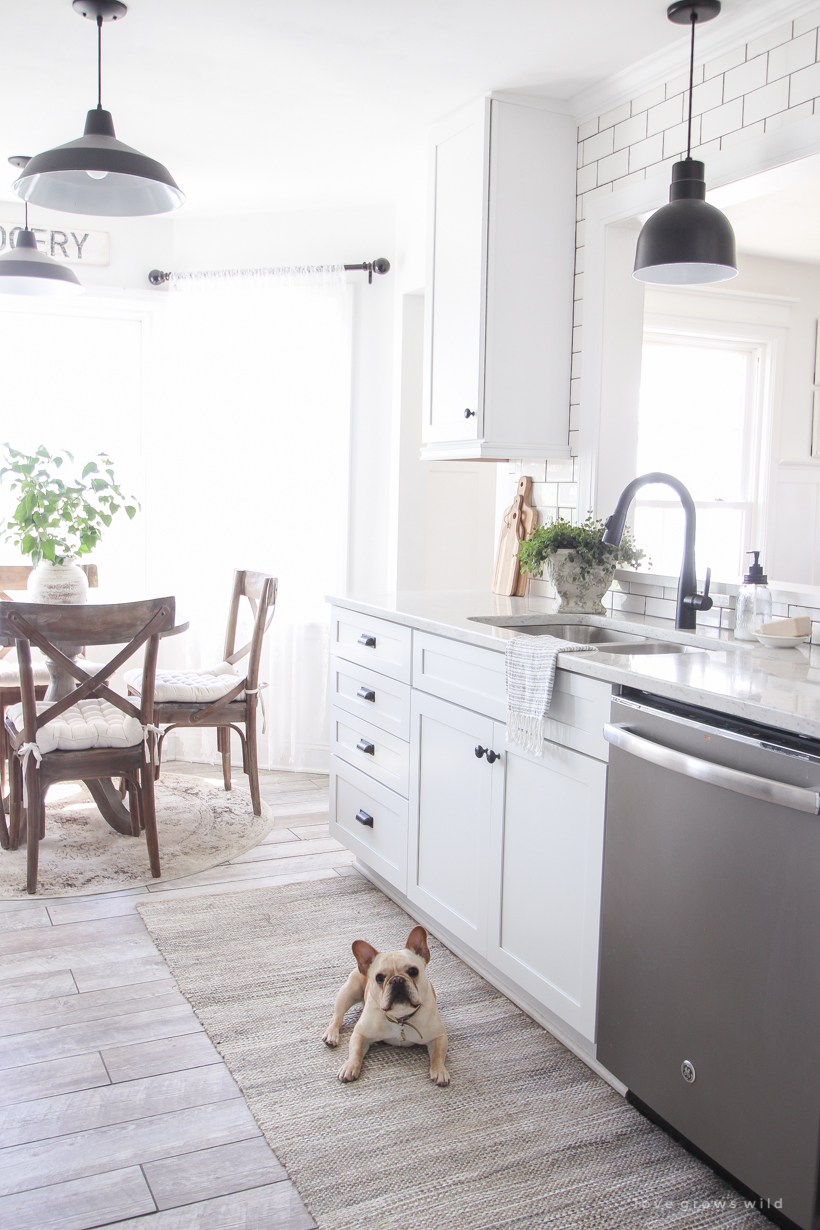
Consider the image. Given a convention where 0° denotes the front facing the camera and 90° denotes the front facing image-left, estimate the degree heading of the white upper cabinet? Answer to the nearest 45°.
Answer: approximately 45°

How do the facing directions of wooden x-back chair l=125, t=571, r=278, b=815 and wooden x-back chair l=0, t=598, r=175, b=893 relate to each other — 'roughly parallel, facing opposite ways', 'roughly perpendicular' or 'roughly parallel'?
roughly perpendicular

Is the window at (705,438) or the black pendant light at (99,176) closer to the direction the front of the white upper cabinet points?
the black pendant light

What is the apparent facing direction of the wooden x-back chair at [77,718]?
away from the camera

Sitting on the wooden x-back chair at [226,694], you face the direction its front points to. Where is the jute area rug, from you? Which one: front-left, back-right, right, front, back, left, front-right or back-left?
left

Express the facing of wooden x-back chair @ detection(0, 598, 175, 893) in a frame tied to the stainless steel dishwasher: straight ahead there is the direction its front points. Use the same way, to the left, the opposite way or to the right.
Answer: to the right

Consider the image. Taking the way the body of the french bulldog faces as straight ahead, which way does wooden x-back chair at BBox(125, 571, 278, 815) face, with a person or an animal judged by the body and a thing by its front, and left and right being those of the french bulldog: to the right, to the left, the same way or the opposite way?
to the right

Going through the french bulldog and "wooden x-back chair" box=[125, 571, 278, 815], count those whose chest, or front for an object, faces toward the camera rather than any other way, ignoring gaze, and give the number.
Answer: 1

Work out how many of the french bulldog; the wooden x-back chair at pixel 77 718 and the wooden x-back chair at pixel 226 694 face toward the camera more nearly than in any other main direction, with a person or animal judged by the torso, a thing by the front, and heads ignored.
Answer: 1

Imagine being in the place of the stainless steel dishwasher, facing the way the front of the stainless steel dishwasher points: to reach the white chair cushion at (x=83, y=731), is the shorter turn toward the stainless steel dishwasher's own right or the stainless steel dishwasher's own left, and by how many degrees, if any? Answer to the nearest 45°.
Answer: approximately 90° to the stainless steel dishwasher's own right

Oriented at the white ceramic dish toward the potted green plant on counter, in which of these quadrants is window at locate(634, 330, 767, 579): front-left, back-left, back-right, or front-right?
front-right

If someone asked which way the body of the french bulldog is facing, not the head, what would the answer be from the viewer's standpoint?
toward the camera

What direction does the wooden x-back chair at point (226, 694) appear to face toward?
to the viewer's left
